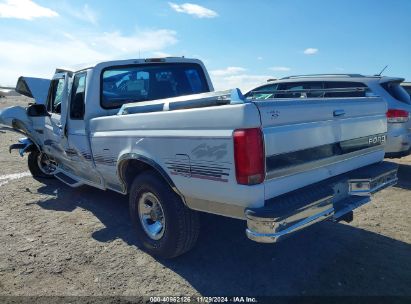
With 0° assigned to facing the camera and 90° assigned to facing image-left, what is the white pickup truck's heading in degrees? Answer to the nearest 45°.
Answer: approximately 135°

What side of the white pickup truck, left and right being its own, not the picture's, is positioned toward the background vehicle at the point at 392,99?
right
